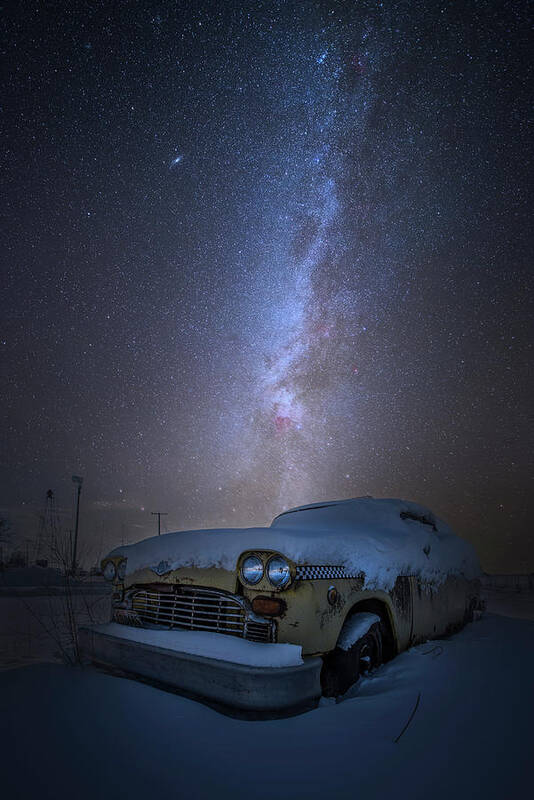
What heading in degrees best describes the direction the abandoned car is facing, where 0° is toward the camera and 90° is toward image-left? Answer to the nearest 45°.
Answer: approximately 45°
